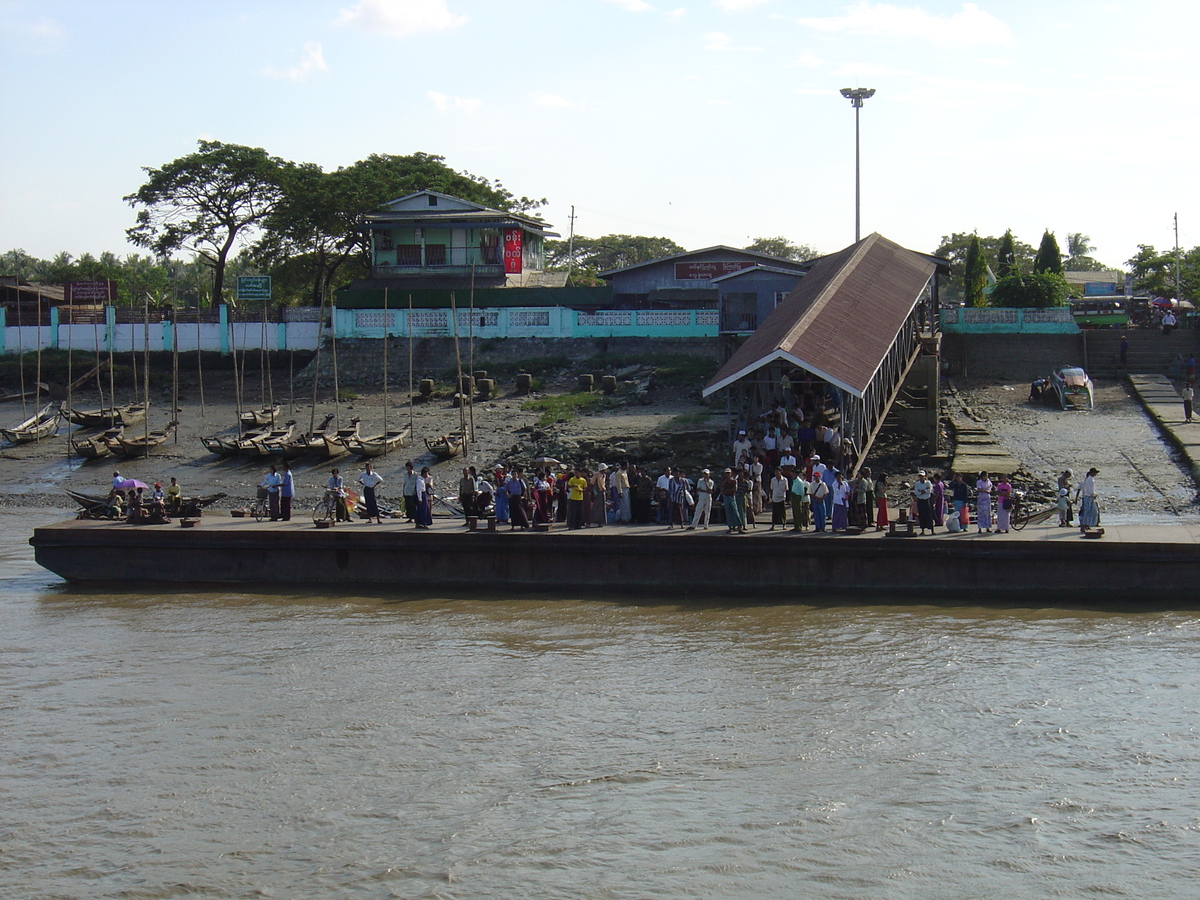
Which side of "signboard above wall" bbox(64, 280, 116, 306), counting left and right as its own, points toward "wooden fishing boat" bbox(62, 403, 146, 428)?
front

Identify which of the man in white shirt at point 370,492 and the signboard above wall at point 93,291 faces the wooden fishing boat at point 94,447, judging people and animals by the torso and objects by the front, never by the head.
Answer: the signboard above wall

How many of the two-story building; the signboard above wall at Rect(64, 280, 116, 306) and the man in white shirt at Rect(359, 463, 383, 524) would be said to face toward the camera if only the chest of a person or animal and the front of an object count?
3

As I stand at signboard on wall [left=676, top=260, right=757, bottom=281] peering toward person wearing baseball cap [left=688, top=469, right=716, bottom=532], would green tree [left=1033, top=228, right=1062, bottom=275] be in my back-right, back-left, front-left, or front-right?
back-left

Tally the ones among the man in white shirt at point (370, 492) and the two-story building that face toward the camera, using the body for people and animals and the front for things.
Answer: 2

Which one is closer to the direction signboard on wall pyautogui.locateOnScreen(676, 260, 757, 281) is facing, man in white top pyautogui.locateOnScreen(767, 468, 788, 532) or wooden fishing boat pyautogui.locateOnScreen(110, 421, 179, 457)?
the man in white top

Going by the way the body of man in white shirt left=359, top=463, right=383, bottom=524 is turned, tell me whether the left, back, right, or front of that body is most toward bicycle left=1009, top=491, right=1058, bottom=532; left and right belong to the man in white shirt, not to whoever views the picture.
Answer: left
